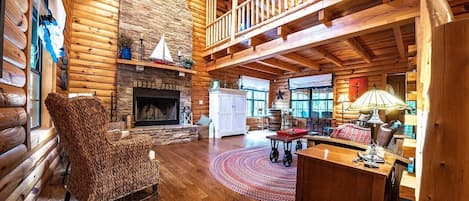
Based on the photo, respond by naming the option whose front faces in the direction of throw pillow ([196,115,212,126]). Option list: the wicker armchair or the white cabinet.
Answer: the wicker armchair

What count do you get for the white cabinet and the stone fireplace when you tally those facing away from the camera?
0

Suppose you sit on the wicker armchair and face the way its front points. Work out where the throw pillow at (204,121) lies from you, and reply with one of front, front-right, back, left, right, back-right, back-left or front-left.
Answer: front

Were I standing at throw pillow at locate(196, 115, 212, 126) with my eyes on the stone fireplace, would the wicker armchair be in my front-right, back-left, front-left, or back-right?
front-left

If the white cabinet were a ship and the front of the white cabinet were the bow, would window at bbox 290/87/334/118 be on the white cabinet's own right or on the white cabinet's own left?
on the white cabinet's own left

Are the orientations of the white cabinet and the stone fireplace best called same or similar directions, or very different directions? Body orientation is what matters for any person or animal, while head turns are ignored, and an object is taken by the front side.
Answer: same or similar directions

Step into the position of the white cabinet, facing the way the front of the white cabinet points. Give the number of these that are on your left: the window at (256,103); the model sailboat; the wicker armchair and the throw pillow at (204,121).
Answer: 1

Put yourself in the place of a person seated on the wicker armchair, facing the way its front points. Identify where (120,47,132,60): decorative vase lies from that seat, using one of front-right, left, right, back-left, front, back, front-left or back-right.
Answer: front-left

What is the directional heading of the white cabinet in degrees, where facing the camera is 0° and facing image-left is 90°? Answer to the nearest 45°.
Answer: approximately 315°

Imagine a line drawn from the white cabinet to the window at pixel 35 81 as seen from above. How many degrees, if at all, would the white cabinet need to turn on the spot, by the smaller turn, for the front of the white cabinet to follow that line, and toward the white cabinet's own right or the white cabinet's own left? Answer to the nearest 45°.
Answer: approximately 90° to the white cabinet's own right

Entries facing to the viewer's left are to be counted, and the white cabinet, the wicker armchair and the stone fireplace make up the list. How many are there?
0

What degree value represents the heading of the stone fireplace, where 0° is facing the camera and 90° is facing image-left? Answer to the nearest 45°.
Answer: approximately 315°

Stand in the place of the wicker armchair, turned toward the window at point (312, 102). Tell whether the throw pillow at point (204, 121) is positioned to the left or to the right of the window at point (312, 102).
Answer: left

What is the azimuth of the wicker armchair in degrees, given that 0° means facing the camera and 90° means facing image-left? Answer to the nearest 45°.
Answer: approximately 225°

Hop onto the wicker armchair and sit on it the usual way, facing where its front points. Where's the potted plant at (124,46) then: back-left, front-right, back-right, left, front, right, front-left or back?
front-left

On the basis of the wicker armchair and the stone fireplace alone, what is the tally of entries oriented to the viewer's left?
0

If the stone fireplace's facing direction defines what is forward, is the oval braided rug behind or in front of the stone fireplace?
in front
